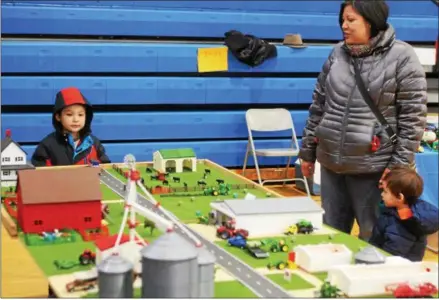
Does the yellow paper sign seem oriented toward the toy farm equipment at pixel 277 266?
yes

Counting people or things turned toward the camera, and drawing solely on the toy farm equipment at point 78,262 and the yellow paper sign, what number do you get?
1

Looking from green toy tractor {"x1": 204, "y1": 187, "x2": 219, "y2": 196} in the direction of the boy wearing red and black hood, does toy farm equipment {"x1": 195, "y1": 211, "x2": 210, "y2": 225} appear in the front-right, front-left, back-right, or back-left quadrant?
back-left

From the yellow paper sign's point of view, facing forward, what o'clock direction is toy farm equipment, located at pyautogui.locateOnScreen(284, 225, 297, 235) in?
The toy farm equipment is roughly at 12 o'clock from the yellow paper sign.

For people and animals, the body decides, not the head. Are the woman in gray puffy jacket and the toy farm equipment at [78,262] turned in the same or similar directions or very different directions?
very different directions
